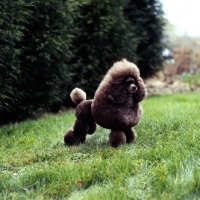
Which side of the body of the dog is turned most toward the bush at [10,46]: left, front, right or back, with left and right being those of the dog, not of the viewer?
back

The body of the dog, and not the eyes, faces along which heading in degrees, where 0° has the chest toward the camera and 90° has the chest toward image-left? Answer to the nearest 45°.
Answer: approximately 315°

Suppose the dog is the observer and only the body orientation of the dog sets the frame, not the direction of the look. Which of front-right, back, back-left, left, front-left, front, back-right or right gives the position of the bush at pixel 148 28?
back-left

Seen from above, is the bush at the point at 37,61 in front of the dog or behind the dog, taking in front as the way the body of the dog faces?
behind
